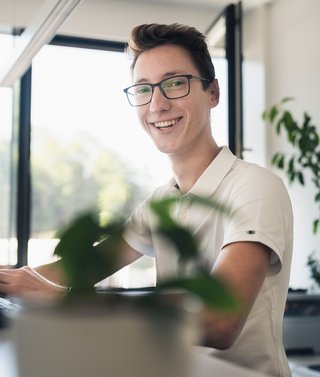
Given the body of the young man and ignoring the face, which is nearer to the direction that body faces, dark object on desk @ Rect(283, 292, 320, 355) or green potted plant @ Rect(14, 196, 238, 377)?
the green potted plant

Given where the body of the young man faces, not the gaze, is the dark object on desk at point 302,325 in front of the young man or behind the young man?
behind

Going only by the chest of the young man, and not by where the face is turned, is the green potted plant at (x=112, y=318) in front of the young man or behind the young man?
in front

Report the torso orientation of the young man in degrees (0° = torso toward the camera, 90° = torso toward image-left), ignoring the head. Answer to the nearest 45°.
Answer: approximately 45°
